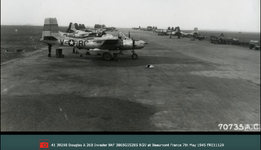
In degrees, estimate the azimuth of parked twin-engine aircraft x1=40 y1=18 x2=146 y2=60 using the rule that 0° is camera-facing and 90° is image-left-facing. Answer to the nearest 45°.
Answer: approximately 270°
